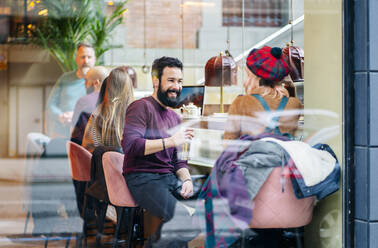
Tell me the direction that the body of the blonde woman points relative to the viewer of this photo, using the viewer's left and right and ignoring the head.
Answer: facing away from the viewer and to the right of the viewer

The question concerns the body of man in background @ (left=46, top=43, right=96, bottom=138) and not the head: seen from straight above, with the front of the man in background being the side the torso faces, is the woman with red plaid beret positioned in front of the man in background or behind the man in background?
in front

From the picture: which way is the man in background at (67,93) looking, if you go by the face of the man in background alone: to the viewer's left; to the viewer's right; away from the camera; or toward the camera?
toward the camera

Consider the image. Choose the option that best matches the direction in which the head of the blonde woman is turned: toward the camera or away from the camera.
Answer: away from the camera

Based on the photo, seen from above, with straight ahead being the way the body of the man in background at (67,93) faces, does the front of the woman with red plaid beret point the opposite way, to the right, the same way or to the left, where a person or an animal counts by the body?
the opposite way

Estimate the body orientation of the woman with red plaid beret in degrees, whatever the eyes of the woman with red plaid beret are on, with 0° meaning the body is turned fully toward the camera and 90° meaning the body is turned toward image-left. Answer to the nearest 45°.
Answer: approximately 135°

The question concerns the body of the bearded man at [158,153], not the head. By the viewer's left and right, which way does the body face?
facing the viewer and to the right of the viewer

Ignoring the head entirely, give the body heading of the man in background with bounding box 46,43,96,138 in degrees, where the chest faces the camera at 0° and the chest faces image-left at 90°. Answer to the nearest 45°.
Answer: approximately 315°

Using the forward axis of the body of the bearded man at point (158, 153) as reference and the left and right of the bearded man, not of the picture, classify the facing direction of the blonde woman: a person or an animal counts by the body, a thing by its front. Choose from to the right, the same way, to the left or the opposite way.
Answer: to the left

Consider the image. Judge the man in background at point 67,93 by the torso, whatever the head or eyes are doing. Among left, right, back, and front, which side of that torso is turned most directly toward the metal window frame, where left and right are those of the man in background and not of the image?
front

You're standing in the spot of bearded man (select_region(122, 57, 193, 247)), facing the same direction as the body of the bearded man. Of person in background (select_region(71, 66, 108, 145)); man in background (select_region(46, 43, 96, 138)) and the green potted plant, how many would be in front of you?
0

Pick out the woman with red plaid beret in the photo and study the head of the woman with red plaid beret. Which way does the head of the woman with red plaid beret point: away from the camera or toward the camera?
away from the camera

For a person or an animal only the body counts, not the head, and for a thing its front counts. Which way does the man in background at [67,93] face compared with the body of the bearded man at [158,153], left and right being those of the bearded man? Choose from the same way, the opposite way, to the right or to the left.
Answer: the same way
